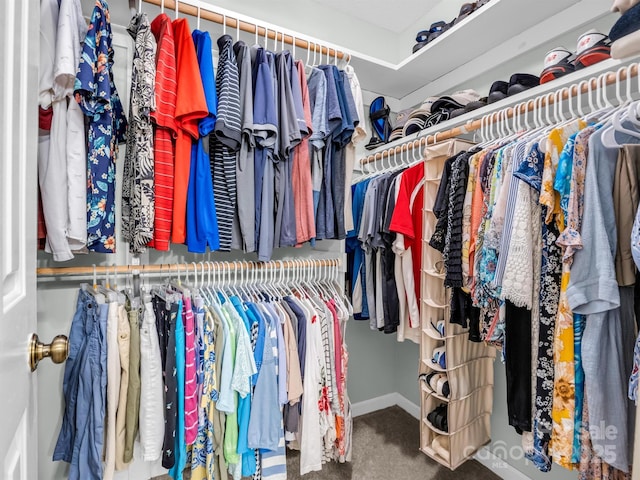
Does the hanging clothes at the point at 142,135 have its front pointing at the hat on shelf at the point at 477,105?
no

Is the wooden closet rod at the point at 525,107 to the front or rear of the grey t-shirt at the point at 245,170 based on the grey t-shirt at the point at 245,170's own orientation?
to the rear

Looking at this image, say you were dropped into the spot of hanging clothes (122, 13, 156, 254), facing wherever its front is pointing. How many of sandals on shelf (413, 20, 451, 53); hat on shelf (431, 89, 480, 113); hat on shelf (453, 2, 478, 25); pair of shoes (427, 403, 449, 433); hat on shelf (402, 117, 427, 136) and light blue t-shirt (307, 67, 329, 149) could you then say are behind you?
6

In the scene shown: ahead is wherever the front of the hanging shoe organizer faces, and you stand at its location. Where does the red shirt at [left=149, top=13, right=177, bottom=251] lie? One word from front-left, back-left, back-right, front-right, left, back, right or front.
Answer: front

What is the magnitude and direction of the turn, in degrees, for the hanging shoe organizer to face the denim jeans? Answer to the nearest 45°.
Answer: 0° — it already faces it

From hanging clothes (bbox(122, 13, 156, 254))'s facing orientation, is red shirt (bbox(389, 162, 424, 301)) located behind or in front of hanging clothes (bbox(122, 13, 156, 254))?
behind
